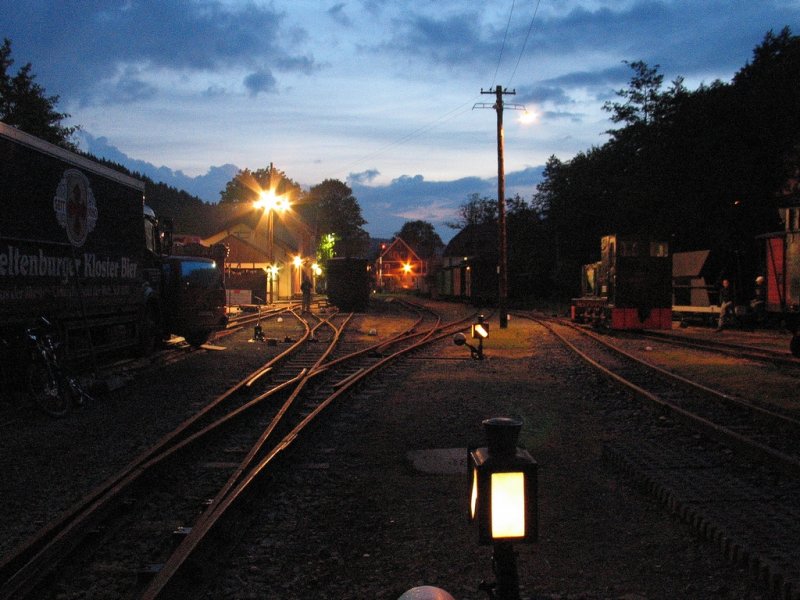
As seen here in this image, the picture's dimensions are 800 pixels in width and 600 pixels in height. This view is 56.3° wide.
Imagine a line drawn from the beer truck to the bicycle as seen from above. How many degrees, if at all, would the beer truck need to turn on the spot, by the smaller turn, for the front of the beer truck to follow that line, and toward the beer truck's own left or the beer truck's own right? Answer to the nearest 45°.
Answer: approximately 135° to the beer truck's own right

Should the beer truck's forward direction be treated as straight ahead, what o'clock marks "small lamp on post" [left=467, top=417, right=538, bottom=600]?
The small lamp on post is roughly at 4 o'clock from the beer truck.

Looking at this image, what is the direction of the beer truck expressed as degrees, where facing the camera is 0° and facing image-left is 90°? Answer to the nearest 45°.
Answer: approximately 225°

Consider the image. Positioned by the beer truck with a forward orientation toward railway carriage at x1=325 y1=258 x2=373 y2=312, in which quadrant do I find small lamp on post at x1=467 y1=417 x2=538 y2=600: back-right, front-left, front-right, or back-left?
back-right
